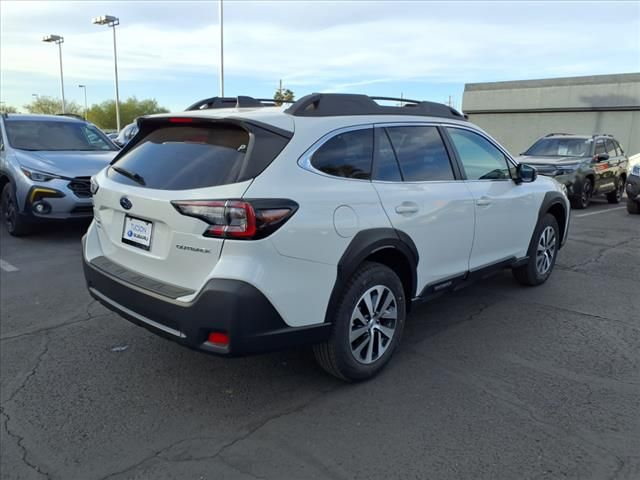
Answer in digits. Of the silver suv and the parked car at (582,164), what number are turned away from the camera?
0

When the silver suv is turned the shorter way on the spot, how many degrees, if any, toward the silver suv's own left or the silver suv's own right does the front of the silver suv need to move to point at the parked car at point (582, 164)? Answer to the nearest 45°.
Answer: approximately 45° to the silver suv's own left

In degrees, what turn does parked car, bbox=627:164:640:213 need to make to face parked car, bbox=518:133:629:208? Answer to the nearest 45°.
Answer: approximately 90° to its right

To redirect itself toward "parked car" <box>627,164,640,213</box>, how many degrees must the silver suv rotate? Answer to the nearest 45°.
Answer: approximately 45° to its left

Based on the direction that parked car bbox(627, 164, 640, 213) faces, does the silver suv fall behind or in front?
in front

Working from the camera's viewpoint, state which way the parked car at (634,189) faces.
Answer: facing the viewer and to the left of the viewer

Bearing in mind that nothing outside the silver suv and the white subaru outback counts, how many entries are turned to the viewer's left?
0

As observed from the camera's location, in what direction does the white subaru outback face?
facing away from the viewer and to the right of the viewer

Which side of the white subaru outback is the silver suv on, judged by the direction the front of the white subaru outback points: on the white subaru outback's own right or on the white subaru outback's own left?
on the white subaru outback's own left

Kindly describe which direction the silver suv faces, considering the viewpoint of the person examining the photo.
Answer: facing the viewer and to the right of the viewer

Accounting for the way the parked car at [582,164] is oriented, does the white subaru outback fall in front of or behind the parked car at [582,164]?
in front
